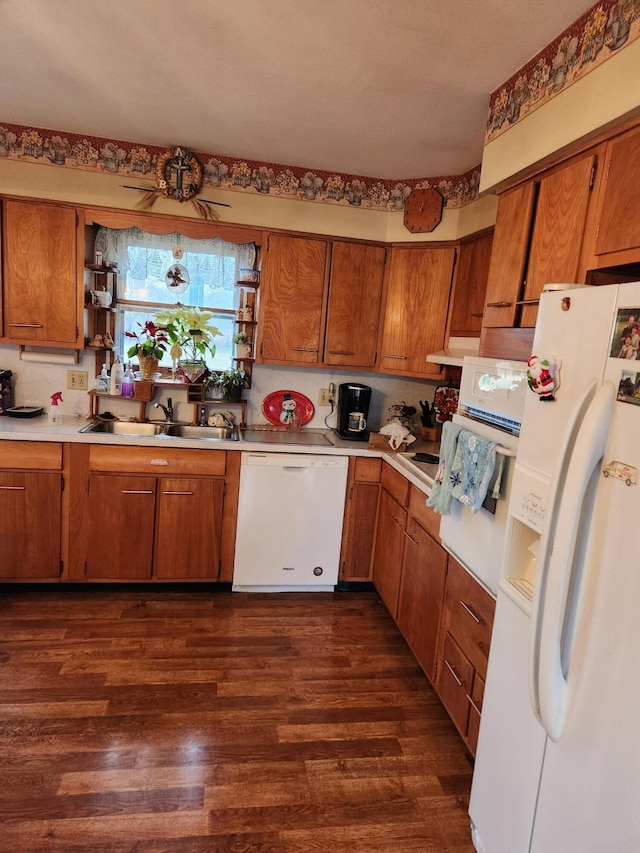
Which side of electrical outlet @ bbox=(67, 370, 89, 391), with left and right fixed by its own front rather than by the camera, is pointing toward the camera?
front

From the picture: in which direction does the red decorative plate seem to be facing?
toward the camera

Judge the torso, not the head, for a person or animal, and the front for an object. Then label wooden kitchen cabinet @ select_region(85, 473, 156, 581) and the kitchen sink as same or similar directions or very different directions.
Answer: same or similar directions

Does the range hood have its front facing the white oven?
no

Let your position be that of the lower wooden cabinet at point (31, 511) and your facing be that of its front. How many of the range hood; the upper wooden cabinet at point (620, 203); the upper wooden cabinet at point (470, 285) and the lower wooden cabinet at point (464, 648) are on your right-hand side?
0

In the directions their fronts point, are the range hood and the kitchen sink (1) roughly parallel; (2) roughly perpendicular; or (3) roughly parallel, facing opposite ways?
roughly perpendicular

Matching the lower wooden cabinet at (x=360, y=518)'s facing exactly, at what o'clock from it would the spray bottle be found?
The spray bottle is roughly at 3 o'clock from the lower wooden cabinet.

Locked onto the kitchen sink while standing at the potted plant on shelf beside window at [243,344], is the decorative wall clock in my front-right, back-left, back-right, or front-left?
back-left

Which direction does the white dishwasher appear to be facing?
toward the camera

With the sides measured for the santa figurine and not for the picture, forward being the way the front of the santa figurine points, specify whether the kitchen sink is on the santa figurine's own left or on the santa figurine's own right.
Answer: on the santa figurine's own right

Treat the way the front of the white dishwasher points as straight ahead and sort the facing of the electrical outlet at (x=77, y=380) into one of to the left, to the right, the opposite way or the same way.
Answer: the same way

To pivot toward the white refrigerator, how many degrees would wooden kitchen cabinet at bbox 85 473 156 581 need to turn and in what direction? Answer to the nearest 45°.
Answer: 0° — it already faces it

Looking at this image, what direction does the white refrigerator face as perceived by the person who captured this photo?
facing the viewer and to the left of the viewer

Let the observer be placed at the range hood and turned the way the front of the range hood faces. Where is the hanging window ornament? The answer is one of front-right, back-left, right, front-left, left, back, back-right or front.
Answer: front-right

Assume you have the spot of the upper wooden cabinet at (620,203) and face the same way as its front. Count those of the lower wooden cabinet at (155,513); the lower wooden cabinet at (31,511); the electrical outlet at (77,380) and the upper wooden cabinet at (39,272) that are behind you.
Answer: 0

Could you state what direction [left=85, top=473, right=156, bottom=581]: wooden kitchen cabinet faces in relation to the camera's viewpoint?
facing the viewer

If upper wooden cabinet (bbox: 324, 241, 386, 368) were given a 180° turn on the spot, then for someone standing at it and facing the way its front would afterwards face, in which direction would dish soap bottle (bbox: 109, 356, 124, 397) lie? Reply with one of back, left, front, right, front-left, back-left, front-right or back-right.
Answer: left
